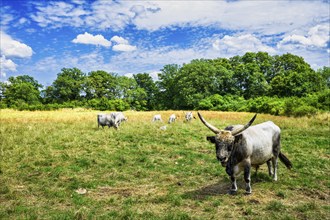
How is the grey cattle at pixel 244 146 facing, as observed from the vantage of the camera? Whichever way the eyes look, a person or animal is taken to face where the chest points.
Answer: facing the viewer and to the left of the viewer

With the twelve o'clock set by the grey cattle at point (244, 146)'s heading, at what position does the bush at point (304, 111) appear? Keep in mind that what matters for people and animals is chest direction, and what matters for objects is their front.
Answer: The bush is roughly at 5 o'clock from the grey cattle.
